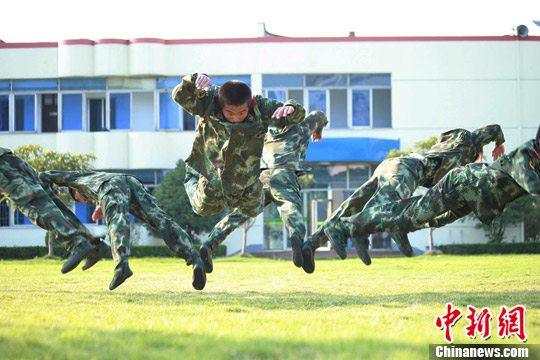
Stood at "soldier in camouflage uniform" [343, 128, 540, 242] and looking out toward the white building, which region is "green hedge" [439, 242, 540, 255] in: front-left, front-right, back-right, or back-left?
front-right

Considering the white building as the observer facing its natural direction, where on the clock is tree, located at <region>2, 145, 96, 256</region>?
The tree is roughly at 2 o'clock from the white building.

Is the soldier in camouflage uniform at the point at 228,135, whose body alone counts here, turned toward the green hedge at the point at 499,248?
no

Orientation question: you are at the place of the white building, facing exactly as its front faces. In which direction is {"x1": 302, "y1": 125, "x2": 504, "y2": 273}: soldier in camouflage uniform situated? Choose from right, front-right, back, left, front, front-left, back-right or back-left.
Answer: front

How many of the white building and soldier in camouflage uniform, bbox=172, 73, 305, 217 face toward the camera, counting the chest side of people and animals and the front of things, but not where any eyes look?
2

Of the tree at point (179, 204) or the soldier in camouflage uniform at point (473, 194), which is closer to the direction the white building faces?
the soldier in camouflage uniform

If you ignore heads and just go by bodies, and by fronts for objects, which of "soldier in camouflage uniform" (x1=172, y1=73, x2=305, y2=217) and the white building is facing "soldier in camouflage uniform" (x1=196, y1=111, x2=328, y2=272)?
the white building

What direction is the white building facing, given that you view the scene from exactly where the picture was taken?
facing the viewer

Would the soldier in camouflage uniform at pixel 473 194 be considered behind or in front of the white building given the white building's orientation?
in front

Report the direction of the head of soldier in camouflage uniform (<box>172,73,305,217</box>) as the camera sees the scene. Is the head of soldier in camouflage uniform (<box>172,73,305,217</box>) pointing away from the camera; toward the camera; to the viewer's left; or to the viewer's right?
toward the camera

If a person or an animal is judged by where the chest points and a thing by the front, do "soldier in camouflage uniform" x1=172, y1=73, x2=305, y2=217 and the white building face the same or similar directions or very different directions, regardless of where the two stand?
same or similar directions

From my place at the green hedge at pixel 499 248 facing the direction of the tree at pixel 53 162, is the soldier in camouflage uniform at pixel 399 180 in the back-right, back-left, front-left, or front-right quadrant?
front-left

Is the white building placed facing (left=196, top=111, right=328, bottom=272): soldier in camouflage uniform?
yes

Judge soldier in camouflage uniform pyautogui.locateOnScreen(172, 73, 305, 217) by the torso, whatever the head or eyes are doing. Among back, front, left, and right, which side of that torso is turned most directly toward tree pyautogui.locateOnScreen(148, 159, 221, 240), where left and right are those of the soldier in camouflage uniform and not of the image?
back

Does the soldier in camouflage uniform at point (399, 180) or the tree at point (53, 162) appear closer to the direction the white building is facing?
the soldier in camouflage uniform

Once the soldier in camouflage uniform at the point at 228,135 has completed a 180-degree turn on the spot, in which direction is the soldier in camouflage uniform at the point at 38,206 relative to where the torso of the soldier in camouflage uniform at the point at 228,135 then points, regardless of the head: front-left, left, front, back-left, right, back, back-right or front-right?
left

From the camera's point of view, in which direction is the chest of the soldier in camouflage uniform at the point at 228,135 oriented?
toward the camera
